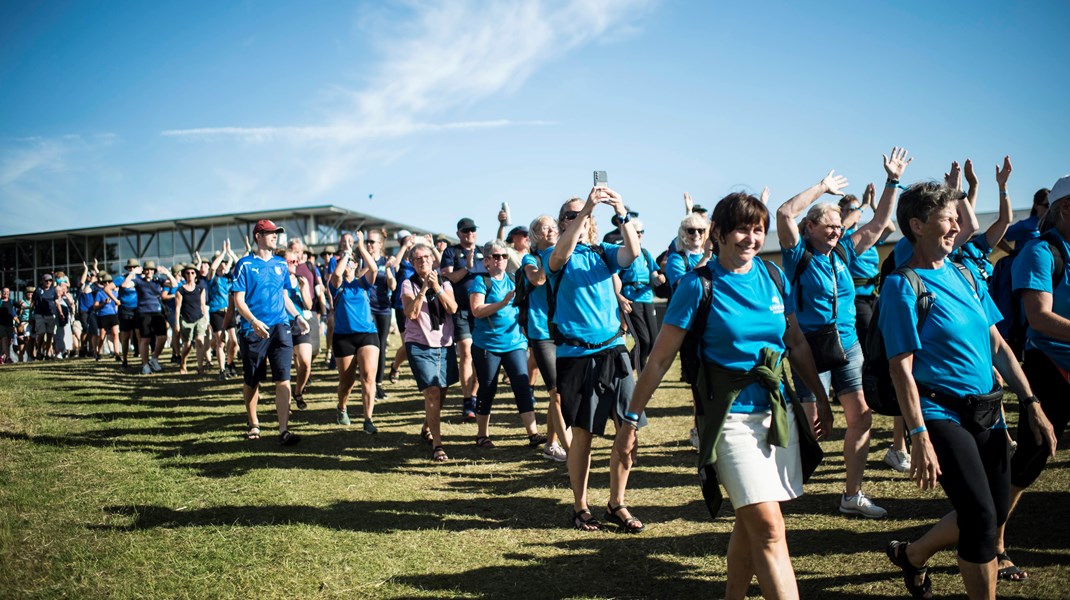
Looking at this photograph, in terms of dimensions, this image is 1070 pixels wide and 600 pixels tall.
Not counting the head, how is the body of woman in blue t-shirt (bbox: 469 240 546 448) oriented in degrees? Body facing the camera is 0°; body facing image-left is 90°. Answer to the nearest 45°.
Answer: approximately 315°

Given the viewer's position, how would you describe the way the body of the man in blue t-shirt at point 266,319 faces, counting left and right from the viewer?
facing the viewer and to the right of the viewer

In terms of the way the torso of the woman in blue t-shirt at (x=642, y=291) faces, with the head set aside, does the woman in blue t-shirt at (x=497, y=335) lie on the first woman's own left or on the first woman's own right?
on the first woman's own right

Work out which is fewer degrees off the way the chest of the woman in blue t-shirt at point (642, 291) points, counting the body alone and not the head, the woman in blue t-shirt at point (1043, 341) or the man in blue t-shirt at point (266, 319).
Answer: the woman in blue t-shirt

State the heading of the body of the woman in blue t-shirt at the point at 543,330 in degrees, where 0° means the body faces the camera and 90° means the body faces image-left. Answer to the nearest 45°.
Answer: approximately 315°
